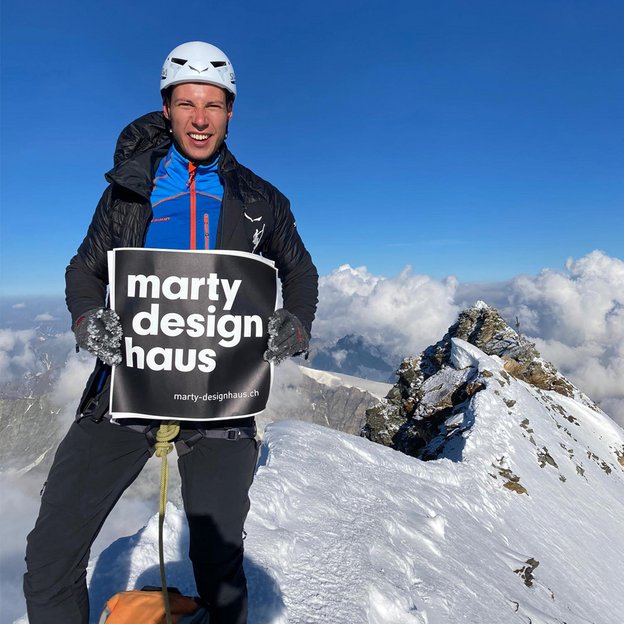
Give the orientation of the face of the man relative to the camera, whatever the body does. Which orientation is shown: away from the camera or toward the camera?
toward the camera

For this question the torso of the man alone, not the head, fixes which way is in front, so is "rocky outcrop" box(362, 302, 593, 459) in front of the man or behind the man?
behind

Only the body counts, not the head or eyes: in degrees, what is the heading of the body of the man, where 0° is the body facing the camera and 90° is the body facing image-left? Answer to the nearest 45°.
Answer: approximately 0°
